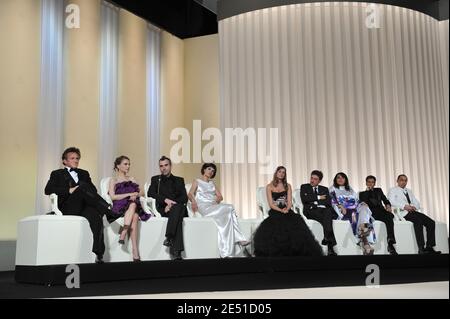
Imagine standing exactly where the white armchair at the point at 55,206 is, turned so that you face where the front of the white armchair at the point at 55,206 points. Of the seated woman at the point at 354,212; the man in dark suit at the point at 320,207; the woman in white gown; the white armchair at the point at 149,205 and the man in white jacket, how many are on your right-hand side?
0

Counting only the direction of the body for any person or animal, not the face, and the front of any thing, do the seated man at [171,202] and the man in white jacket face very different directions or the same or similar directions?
same or similar directions

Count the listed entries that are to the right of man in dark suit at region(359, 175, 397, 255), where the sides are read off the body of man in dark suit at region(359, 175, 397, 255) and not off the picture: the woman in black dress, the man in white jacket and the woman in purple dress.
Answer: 2

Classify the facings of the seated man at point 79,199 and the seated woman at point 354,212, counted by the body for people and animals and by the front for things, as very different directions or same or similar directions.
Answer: same or similar directions

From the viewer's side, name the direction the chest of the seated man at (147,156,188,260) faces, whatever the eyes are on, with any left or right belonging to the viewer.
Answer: facing the viewer

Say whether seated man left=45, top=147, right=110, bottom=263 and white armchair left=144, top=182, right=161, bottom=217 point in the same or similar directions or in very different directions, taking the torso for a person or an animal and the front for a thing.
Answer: same or similar directions

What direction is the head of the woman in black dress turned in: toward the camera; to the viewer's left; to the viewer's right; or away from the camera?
toward the camera

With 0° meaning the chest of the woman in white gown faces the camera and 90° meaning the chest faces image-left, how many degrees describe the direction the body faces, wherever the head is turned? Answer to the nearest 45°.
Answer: approximately 315°

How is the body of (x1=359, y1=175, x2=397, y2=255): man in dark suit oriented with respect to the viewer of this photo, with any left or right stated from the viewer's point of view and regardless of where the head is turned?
facing the viewer and to the right of the viewer

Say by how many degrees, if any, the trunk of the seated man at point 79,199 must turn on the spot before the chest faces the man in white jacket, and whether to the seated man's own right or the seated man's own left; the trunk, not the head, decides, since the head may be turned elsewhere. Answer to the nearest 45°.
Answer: approximately 45° to the seated man's own left

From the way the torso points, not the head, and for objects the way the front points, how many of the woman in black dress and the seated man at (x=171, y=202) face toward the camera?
2

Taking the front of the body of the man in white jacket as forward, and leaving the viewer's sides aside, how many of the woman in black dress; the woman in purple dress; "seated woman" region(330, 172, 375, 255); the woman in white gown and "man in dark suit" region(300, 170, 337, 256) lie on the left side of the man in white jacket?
0

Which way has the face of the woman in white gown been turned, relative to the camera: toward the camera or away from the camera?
toward the camera

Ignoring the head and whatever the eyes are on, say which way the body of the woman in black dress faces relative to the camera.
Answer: toward the camera

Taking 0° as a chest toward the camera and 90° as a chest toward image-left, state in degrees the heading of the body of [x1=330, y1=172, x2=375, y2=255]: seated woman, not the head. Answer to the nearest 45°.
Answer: approximately 315°

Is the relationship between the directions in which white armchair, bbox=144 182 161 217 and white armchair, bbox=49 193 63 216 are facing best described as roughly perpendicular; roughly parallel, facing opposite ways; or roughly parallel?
roughly parallel

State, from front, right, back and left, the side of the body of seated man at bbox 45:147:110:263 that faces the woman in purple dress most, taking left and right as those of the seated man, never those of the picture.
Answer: left

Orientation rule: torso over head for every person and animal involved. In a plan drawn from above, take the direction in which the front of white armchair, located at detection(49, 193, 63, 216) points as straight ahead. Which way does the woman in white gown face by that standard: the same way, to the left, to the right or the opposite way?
the same way
